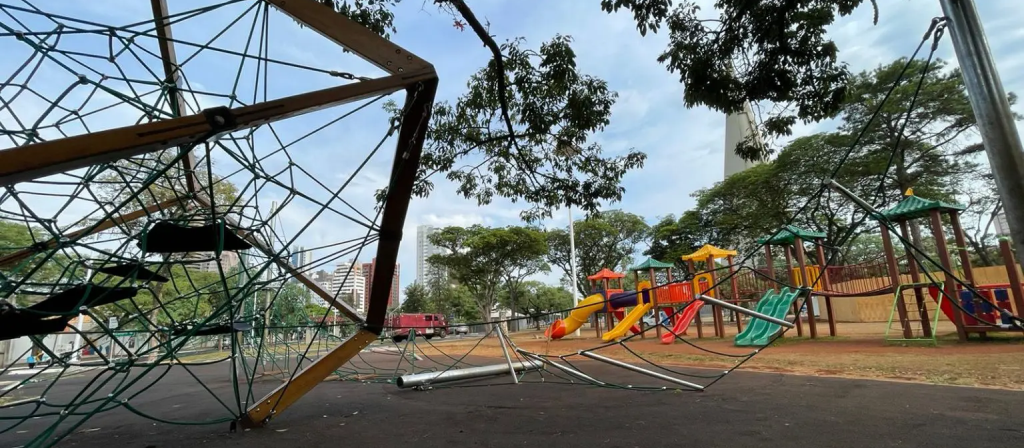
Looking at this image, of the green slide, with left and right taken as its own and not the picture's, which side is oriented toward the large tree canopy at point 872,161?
back

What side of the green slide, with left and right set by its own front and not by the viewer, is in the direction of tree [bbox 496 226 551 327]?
right

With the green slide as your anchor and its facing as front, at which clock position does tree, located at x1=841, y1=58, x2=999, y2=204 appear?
The tree is roughly at 6 o'clock from the green slide.

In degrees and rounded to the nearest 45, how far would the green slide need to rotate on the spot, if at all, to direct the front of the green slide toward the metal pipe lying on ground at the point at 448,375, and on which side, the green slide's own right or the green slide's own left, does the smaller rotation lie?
0° — it already faces it

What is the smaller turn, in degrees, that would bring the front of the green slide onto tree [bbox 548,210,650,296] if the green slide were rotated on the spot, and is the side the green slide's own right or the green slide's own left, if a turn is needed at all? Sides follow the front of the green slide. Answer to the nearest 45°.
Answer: approximately 90° to the green slide's own right

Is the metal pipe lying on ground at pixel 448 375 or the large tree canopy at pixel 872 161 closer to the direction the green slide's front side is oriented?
the metal pipe lying on ground

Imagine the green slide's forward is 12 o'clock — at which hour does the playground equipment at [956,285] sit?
The playground equipment is roughly at 8 o'clock from the green slide.

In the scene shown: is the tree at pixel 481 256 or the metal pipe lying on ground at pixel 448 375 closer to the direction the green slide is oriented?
the metal pipe lying on ground

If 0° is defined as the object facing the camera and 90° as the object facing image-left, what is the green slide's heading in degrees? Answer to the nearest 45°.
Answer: approximately 45°
